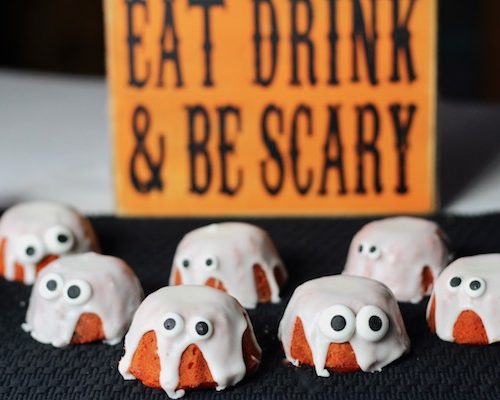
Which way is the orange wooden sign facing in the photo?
toward the camera

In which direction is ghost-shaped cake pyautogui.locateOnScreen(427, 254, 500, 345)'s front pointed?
toward the camera

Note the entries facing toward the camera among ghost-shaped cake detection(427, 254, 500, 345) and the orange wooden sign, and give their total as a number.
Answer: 2

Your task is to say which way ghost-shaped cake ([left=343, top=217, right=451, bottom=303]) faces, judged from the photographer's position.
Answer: facing the viewer and to the left of the viewer
